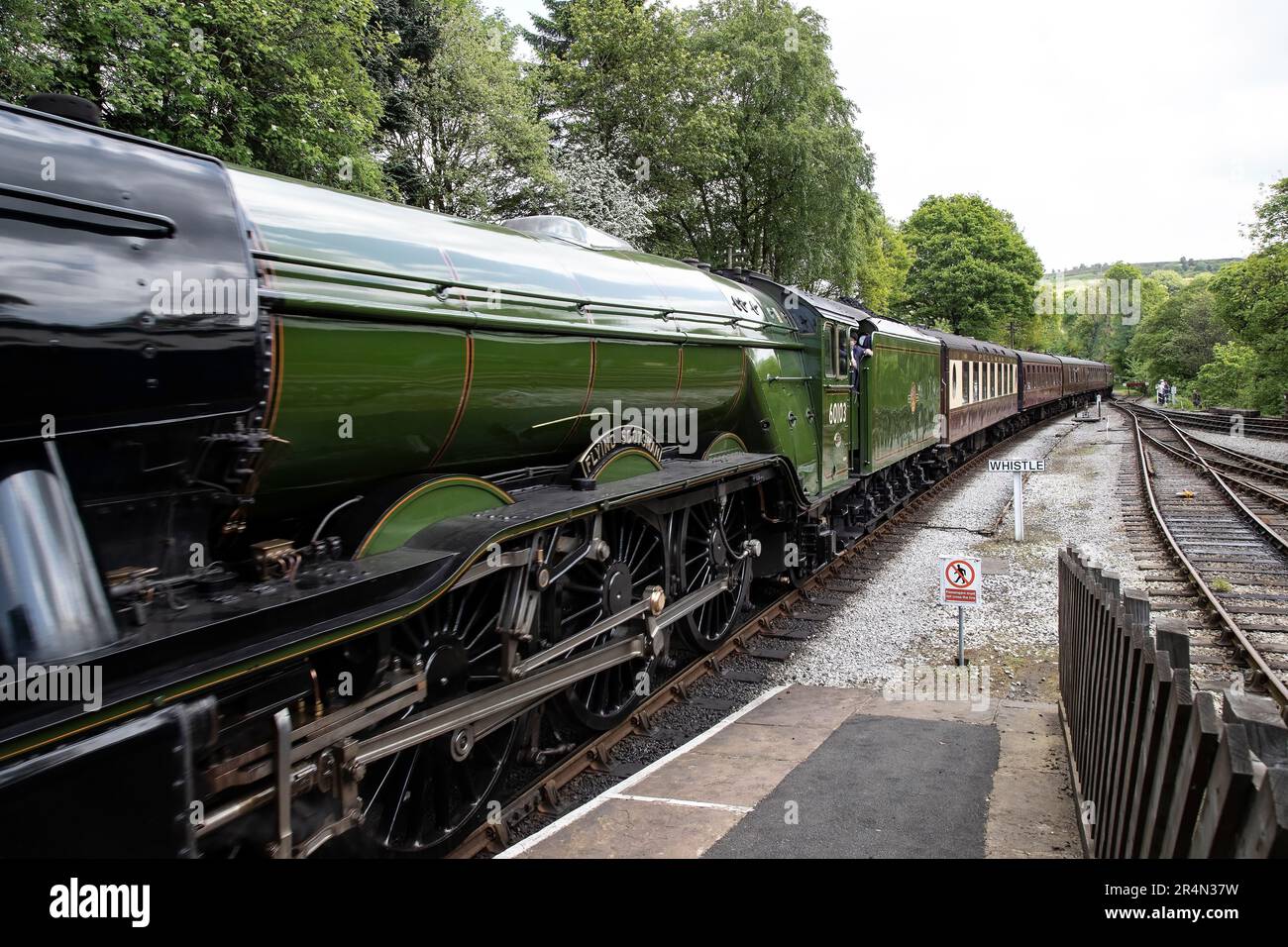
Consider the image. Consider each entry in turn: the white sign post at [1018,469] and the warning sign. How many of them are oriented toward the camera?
2

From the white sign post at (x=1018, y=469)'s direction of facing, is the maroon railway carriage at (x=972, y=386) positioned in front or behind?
behind

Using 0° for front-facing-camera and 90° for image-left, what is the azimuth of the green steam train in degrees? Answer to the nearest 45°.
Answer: approximately 45°

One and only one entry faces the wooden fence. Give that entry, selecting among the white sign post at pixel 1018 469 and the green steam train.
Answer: the white sign post

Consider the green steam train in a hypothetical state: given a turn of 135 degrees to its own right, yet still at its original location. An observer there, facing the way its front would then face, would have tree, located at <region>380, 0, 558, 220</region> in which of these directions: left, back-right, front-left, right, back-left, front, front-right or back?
front

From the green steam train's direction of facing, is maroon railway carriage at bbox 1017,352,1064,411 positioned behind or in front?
behind

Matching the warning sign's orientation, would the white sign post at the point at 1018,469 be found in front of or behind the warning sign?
behind

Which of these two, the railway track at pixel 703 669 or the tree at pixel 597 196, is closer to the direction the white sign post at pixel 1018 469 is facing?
the railway track

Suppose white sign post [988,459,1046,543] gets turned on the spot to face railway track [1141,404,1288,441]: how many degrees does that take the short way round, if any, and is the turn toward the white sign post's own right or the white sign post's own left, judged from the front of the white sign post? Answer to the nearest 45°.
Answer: approximately 180°

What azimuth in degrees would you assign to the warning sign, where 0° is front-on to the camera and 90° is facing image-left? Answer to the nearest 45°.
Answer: approximately 0°

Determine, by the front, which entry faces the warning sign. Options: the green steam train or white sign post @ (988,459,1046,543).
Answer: the white sign post

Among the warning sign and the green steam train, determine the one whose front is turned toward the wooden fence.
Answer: the warning sign
